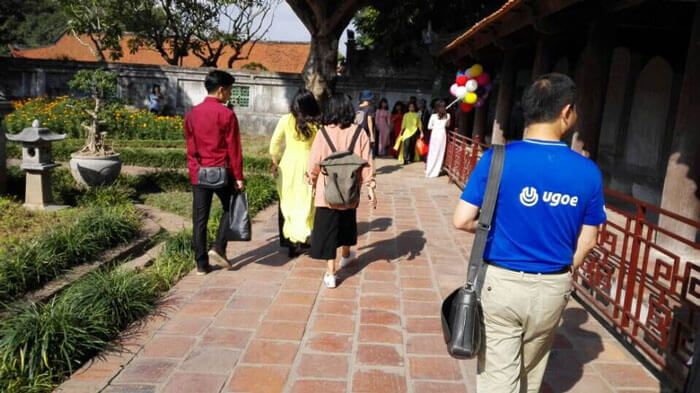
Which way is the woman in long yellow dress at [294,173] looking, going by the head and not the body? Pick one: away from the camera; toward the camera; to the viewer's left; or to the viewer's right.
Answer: away from the camera

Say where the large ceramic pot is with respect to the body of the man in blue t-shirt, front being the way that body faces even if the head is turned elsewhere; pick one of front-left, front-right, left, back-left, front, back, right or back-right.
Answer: front-left

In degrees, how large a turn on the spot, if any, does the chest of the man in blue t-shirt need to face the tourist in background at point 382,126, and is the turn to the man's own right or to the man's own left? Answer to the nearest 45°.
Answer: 0° — they already face them

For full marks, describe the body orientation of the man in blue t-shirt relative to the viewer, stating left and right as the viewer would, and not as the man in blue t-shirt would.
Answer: facing away from the viewer

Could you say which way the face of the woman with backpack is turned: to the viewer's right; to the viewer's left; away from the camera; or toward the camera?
away from the camera

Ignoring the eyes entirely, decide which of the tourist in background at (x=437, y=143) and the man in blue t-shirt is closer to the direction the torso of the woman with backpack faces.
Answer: the tourist in background

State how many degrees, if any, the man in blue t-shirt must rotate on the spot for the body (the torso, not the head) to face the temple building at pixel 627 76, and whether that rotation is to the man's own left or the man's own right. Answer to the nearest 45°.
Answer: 0° — they already face it

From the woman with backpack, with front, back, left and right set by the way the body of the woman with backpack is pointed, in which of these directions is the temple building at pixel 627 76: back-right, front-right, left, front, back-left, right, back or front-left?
front-right

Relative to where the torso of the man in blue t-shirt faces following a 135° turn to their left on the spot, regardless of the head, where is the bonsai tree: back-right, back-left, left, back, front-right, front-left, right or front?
right

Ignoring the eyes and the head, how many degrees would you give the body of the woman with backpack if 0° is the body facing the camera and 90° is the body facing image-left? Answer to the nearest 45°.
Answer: approximately 180°
